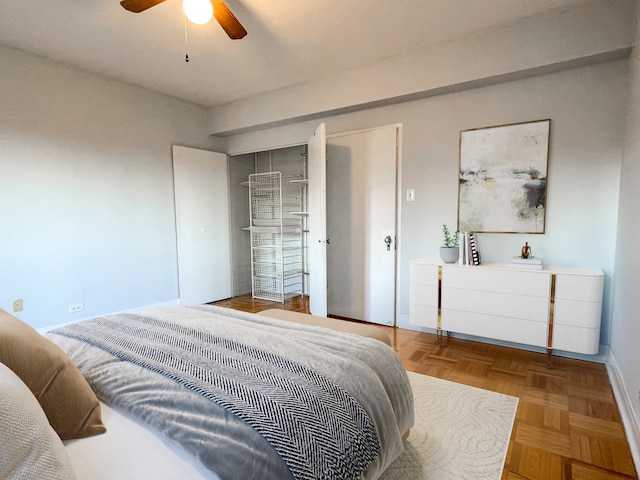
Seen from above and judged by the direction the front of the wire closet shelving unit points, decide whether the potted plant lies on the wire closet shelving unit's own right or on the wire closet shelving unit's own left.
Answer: on the wire closet shelving unit's own left

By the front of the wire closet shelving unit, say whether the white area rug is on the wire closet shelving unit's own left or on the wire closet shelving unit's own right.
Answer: on the wire closet shelving unit's own left

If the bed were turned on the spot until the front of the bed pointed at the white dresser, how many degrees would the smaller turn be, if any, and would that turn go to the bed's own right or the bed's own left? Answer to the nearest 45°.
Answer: approximately 45° to the bed's own right

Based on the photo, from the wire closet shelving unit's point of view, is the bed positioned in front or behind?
in front

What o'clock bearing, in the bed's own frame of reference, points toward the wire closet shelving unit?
The wire closet shelving unit is roughly at 11 o'clock from the bed.

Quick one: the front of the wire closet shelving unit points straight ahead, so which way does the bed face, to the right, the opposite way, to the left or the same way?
the opposite way

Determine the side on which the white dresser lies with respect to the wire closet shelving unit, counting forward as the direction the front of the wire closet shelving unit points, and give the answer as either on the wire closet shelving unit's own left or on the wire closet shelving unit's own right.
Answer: on the wire closet shelving unit's own left

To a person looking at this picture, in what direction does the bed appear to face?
facing away from the viewer and to the right of the viewer

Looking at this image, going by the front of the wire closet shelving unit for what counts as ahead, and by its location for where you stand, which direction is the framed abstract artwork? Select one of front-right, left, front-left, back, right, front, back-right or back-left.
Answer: left

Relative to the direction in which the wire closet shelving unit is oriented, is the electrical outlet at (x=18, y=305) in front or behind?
in front

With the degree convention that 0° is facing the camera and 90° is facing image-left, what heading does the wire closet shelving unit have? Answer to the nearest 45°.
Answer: approximately 45°

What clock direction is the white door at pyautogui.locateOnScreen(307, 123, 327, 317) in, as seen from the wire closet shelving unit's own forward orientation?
The white door is roughly at 10 o'clock from the wire closet shelving unit.

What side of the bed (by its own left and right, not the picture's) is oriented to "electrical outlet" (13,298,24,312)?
left
